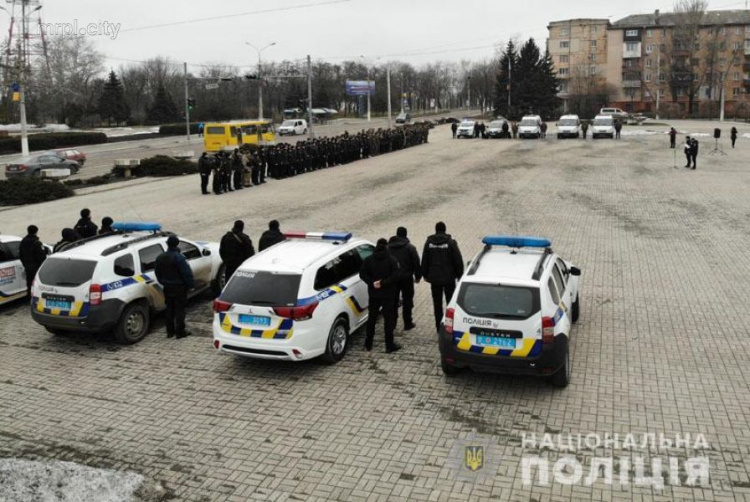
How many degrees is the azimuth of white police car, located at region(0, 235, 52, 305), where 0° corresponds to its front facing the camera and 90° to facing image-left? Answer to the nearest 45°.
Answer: approximately 225°

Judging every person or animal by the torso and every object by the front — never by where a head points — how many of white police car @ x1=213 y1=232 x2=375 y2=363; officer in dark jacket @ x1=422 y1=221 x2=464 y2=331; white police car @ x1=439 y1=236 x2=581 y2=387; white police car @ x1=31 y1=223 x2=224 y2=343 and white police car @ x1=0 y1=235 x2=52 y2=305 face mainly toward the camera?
0

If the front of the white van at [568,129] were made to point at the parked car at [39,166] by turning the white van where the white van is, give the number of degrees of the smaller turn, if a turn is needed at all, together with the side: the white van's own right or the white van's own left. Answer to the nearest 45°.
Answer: approximately 45° to the white van's own right

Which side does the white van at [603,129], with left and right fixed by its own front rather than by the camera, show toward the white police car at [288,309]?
front

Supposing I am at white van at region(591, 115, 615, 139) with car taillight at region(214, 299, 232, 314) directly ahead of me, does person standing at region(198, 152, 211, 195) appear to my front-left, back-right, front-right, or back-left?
front-right

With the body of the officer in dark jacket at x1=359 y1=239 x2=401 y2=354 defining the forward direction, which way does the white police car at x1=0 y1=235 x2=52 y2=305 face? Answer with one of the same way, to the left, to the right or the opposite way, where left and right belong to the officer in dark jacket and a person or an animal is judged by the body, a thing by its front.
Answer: the same way

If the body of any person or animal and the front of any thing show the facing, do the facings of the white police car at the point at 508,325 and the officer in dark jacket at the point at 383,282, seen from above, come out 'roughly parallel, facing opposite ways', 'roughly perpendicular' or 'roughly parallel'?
roughly parallel

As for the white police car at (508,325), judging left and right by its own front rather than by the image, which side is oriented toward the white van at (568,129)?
front

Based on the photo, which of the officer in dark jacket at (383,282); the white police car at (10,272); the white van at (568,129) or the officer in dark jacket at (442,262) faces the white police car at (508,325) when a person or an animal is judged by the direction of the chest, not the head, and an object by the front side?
the white van

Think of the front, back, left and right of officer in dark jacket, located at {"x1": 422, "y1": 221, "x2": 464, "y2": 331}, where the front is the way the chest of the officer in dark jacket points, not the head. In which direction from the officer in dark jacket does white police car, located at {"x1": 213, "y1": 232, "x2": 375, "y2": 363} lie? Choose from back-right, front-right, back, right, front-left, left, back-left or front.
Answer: back-left

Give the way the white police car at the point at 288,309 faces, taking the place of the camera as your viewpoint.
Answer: facing away from the viewer and to the right of the viewer

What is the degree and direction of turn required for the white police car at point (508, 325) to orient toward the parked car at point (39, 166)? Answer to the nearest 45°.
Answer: approximately 45° to its left

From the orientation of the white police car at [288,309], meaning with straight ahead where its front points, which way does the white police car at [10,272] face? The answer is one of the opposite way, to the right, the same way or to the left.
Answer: the same way

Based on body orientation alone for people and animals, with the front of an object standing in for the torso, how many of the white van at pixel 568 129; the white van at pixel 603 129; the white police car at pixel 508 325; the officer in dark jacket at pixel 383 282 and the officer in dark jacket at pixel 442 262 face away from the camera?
3

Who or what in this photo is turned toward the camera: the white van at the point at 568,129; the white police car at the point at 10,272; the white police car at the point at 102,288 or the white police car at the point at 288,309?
the white van

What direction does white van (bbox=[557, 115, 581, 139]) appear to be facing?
toward the camera

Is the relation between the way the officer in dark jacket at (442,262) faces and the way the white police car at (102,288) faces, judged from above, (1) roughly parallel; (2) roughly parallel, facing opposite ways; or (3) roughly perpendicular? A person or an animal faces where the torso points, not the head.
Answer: roughly parallel

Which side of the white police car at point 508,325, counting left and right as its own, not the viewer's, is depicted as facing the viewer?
back

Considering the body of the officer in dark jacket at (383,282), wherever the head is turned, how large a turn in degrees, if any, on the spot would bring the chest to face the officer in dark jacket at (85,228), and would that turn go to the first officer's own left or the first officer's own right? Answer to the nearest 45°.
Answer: approximately 45° to the first officer's own left

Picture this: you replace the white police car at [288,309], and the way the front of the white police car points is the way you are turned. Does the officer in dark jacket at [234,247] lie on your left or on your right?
on your left

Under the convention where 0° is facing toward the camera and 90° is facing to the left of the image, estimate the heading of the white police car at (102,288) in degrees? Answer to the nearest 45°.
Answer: approximately 225°

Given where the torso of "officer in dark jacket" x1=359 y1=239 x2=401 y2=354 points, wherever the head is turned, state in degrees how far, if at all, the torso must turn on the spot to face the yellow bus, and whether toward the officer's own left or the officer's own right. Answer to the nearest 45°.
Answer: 0° — they already face it

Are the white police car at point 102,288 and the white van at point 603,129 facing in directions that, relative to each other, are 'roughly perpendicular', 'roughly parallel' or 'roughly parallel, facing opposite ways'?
roughly parallel, facing opposite ways

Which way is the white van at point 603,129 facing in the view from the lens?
facing the viewer
